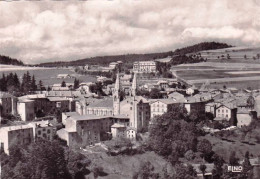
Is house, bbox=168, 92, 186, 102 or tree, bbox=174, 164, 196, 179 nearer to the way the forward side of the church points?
the tree

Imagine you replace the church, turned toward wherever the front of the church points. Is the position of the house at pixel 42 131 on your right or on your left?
on your right

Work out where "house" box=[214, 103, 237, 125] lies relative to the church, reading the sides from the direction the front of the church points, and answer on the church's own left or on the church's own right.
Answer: on the church's own left
